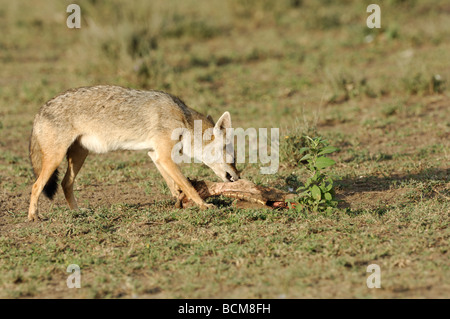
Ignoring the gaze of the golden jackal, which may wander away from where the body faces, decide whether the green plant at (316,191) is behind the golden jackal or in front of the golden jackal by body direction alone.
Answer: in front

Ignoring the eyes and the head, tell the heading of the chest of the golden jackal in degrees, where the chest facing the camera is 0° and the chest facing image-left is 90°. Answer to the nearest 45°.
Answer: approximately 270°
